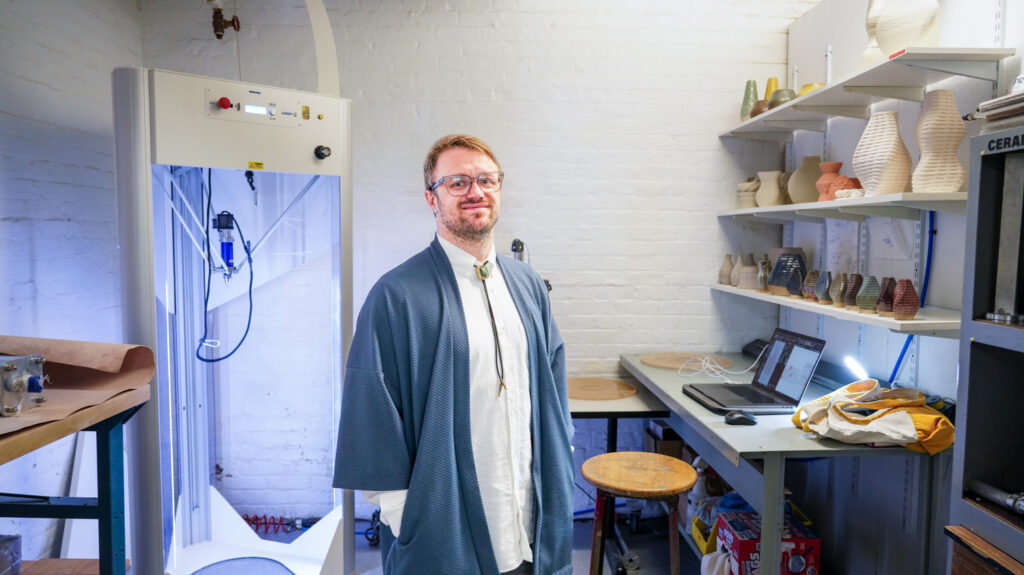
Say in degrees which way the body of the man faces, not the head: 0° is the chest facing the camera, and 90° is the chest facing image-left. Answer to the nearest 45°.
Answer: approximately 315°

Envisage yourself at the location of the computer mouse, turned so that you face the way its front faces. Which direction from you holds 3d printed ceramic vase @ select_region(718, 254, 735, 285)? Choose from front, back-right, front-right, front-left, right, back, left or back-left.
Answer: left

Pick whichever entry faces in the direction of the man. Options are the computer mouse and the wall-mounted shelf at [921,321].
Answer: the wall-mounted shelf

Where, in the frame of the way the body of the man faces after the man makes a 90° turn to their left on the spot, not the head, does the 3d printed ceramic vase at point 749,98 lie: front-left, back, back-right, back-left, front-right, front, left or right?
front

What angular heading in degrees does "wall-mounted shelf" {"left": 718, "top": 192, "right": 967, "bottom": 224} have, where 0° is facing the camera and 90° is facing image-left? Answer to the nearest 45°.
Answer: approximately 45°

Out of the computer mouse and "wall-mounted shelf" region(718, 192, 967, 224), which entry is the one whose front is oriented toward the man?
the wall-mounted shelf

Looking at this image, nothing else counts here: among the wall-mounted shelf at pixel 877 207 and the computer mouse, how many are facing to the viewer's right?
1

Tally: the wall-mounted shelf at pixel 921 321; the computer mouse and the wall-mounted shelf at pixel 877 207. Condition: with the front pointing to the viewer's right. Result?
1

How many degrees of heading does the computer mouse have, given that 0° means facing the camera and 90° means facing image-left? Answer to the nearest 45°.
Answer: approximately 270°

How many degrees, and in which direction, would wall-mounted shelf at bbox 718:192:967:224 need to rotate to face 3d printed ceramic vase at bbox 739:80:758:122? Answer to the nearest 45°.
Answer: approximately 90° to its right

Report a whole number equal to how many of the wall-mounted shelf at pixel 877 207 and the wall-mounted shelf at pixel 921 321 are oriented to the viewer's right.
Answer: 0

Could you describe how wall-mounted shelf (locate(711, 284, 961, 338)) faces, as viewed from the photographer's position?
facing the viewer and to the left of the viewer
